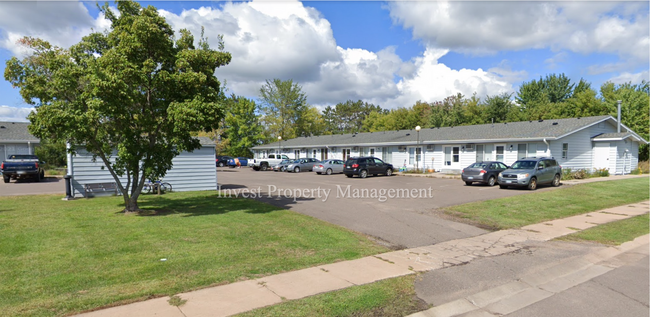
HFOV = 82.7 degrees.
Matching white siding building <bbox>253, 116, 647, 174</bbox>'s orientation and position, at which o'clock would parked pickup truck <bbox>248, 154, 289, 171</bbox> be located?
The parked pickup truck is roughly at 2 o'clock from the white siding building.

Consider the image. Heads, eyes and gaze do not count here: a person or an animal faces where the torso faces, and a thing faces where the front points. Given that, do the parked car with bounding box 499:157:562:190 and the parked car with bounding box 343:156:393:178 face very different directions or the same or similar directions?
very different directions

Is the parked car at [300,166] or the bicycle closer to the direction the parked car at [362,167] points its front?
the parked car

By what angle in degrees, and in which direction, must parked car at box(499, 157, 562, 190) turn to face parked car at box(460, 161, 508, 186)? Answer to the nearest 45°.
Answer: approximately 45° to its right

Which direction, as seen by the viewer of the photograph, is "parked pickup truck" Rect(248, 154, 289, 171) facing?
facing away from the viewer and to the right of the viewer

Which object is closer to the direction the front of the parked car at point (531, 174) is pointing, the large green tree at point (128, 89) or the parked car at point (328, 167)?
the large green tree

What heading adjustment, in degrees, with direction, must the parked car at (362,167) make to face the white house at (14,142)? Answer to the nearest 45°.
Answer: approximately 135° to its left

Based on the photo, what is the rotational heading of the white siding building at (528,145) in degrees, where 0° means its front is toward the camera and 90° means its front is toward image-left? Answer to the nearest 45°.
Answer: approximately 45°

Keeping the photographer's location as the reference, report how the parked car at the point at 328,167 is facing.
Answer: facing away from the viewer and to the right of the viewer

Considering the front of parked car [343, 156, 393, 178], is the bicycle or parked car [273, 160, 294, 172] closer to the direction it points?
the parked car

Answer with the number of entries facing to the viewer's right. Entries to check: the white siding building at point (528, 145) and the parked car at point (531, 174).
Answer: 0
